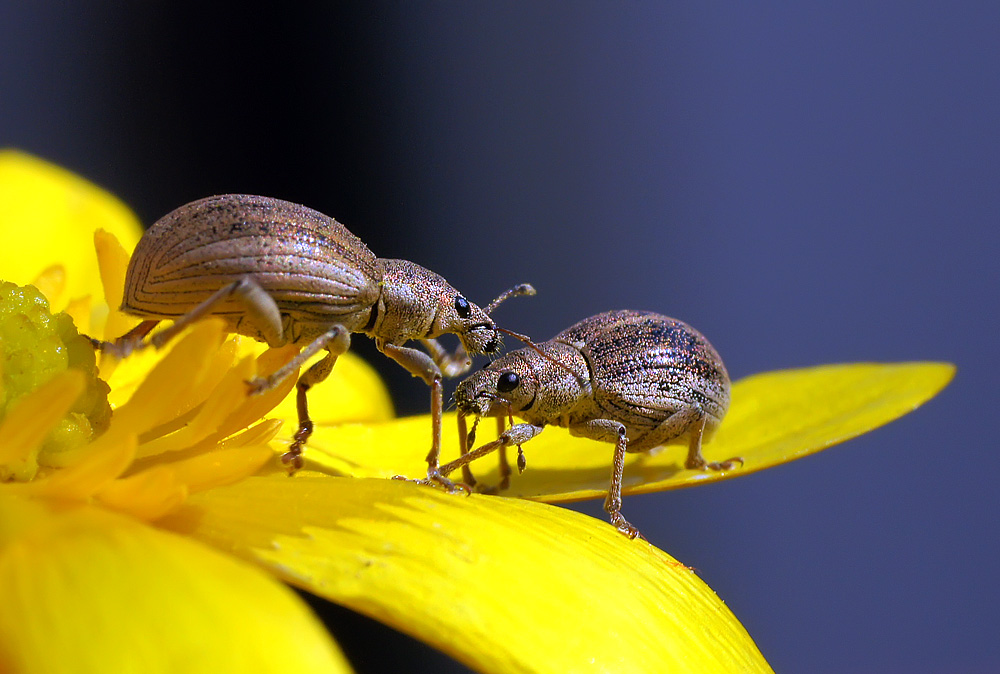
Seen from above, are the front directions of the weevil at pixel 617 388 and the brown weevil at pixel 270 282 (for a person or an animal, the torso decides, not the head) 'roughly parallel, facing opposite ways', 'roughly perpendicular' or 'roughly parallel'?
roughly parallel, facing opposite ways

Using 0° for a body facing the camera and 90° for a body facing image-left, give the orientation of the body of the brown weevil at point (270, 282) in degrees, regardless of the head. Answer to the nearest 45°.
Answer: approximately 270°

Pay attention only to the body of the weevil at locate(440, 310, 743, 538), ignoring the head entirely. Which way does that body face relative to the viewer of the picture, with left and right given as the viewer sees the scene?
facing to the left of the viewer

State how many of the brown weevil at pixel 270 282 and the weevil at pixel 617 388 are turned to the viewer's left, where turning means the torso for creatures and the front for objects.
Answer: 1
